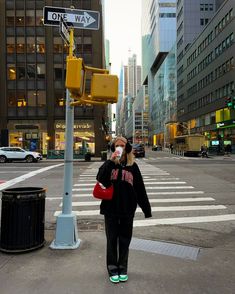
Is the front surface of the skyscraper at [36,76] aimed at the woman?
yes

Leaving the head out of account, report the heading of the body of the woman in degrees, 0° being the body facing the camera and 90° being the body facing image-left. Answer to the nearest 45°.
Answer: approximately 0°

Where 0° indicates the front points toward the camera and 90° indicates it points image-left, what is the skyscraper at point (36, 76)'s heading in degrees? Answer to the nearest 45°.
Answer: approximately 0°

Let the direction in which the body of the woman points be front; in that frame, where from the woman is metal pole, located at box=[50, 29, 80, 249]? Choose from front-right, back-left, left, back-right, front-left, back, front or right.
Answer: back-right
